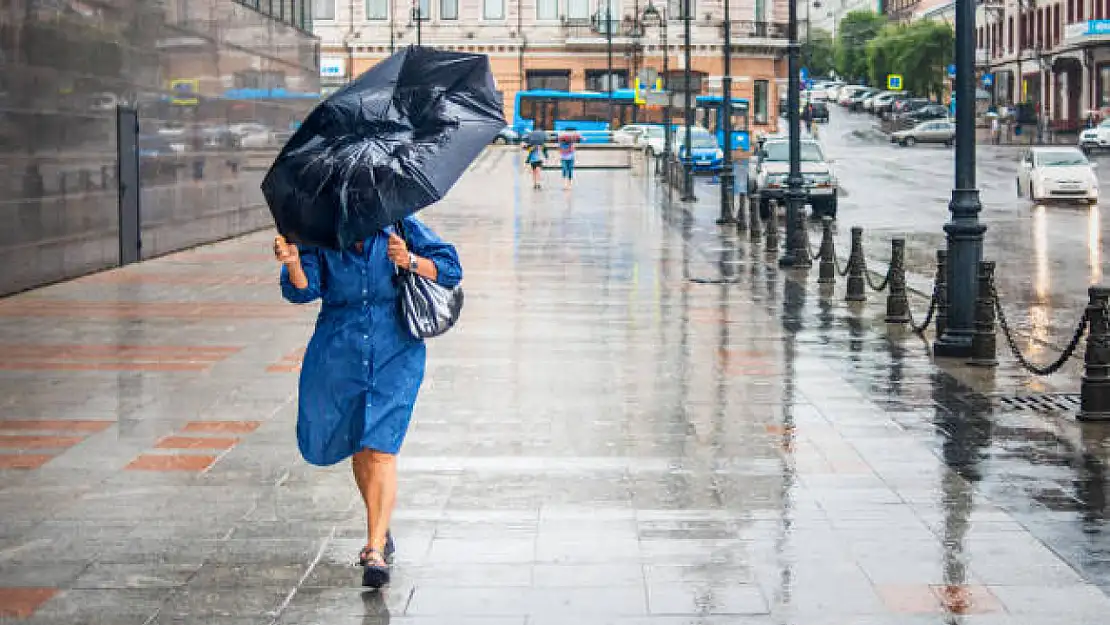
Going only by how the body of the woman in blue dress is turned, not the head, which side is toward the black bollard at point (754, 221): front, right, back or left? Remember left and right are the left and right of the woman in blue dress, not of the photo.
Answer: back

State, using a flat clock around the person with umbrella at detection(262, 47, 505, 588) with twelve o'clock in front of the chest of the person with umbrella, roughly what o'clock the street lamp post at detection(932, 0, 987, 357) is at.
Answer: The street lamp post is roughly at 7 o'clock from the person with umbrella.

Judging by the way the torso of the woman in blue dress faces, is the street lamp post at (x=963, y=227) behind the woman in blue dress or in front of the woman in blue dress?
behind

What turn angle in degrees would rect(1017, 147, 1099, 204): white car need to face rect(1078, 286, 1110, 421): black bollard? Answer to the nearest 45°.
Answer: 0° — it already faces it

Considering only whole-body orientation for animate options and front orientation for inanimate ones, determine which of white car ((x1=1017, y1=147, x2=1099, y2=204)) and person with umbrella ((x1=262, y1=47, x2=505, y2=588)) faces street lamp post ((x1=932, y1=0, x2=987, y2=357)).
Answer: the white car

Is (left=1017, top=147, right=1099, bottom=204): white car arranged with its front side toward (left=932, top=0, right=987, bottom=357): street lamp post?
yes

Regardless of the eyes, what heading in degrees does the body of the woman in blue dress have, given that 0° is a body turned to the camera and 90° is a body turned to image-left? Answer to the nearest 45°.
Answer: approximately 0°

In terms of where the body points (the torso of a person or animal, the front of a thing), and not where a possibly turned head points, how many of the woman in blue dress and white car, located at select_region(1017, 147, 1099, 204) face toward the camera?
2

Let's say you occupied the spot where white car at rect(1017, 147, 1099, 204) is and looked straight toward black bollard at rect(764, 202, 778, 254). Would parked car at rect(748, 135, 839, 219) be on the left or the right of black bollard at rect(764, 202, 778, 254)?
right
